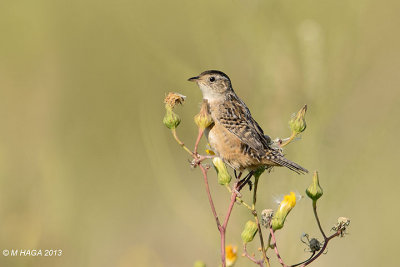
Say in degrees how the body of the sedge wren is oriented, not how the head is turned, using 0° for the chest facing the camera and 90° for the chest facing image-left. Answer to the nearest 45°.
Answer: approximately 90°
